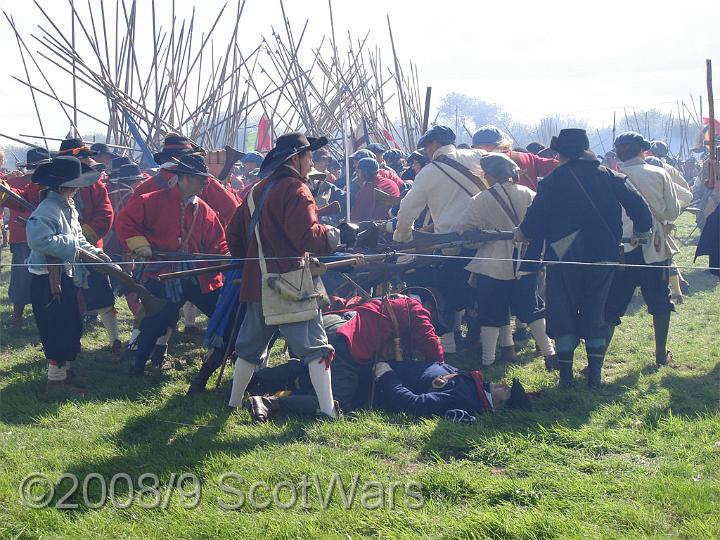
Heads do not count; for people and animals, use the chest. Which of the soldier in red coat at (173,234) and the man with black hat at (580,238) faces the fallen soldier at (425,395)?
the soldier in red coat

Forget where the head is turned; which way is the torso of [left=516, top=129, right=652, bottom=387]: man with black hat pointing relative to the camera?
away from the camera

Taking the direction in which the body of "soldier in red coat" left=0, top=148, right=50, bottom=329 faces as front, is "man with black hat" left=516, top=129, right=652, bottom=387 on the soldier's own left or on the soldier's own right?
on the soldier's own right

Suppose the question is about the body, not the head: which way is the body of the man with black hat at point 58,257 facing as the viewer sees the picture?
to the viewer's right

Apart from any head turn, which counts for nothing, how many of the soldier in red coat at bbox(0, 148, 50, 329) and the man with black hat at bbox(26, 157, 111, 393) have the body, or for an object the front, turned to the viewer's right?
2

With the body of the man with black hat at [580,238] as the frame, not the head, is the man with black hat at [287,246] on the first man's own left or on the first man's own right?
on the first man's own left

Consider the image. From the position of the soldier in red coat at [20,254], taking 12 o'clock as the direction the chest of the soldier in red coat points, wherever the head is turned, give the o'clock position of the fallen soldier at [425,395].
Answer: The fallen soldier is roughly at 2 o'clock from the soldier in red coat.

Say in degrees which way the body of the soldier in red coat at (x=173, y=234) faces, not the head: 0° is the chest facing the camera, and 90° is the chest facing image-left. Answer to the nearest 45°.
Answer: approximately 315°

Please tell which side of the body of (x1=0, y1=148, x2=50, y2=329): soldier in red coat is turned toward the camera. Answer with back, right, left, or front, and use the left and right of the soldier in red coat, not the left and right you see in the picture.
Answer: right

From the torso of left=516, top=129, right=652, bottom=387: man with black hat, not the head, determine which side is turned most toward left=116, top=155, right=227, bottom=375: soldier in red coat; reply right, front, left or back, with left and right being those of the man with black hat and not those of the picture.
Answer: left
